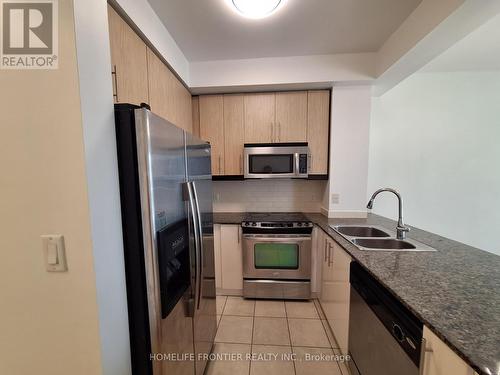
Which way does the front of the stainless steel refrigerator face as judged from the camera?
facing the viewer and to the right of the viewer

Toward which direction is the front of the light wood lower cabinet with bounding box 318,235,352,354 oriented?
to the viewer's left

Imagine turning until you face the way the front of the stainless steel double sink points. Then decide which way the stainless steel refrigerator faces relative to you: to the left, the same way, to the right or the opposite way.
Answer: the opposite way

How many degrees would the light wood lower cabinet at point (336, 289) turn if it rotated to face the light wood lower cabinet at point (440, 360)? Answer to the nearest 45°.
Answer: approximately 90° to its left

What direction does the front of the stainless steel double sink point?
to the viewer's left

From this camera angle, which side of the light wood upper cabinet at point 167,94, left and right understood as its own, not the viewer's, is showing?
right

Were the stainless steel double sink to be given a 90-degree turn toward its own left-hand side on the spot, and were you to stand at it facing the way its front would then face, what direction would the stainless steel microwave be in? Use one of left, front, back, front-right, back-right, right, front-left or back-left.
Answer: right

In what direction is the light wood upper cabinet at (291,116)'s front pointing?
toward the camera

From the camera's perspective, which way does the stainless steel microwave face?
toward the camera

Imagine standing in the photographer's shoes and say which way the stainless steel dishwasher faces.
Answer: facing the viewer and to the left of the viewer

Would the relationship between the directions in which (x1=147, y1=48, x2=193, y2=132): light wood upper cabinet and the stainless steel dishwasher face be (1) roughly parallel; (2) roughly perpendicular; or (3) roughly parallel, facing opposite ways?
roughly parallel, facing opposite ways

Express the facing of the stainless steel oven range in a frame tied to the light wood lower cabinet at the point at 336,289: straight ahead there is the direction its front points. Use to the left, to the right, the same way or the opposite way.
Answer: to the left

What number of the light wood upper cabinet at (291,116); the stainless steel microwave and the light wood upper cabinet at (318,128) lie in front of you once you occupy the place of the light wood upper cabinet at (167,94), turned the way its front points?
3

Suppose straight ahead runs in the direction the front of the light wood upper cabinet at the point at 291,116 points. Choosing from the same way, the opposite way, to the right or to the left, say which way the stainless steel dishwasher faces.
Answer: to the right

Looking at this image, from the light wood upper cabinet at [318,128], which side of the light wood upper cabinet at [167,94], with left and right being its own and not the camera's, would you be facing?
front

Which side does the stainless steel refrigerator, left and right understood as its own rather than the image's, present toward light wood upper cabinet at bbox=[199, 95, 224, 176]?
left
